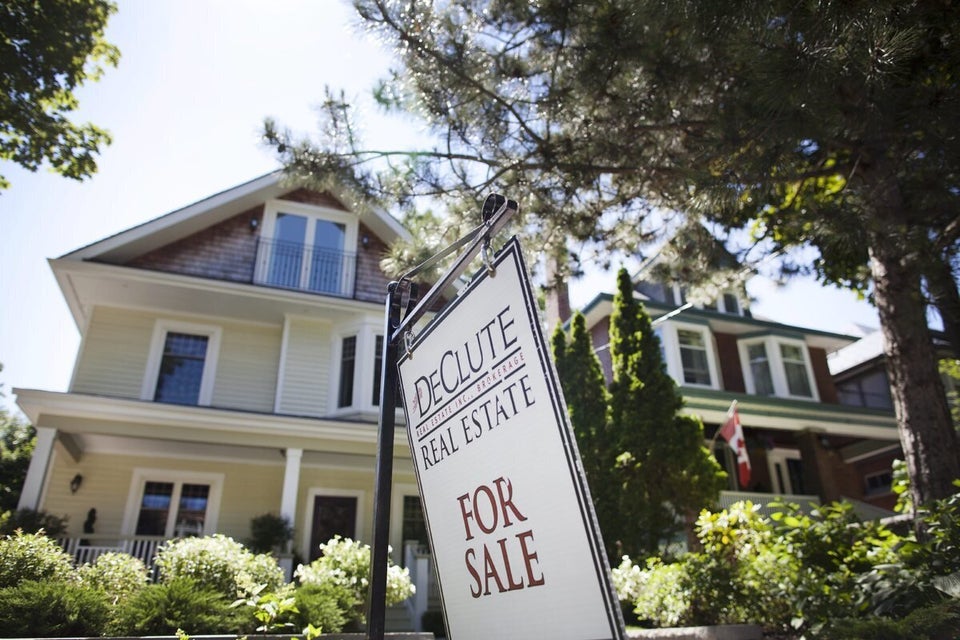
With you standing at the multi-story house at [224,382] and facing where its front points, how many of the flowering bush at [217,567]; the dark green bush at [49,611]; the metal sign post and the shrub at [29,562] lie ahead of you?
4

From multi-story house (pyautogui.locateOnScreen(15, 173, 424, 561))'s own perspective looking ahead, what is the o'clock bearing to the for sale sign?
The for sale sign is roughly at 12 o'clock from the multi-story house.

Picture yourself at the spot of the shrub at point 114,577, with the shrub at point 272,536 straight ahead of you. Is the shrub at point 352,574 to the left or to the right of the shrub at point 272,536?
right

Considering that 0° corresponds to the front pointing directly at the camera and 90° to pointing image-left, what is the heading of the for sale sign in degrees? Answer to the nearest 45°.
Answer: approximately 45°

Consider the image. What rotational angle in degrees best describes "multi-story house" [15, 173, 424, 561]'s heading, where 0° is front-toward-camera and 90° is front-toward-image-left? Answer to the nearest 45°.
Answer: approximately 0°

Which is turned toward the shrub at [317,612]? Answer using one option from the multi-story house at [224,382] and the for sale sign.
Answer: the multi-story house

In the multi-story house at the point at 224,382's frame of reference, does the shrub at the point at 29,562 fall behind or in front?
in front

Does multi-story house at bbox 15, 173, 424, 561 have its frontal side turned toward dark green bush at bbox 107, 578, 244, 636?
yes

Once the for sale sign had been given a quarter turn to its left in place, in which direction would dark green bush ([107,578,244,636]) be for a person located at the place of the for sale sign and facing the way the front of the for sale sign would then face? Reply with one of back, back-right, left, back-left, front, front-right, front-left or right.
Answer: back

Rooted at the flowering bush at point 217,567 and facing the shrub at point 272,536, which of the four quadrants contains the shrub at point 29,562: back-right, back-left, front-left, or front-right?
back-left

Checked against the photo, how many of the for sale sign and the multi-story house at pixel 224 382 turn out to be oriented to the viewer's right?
0
